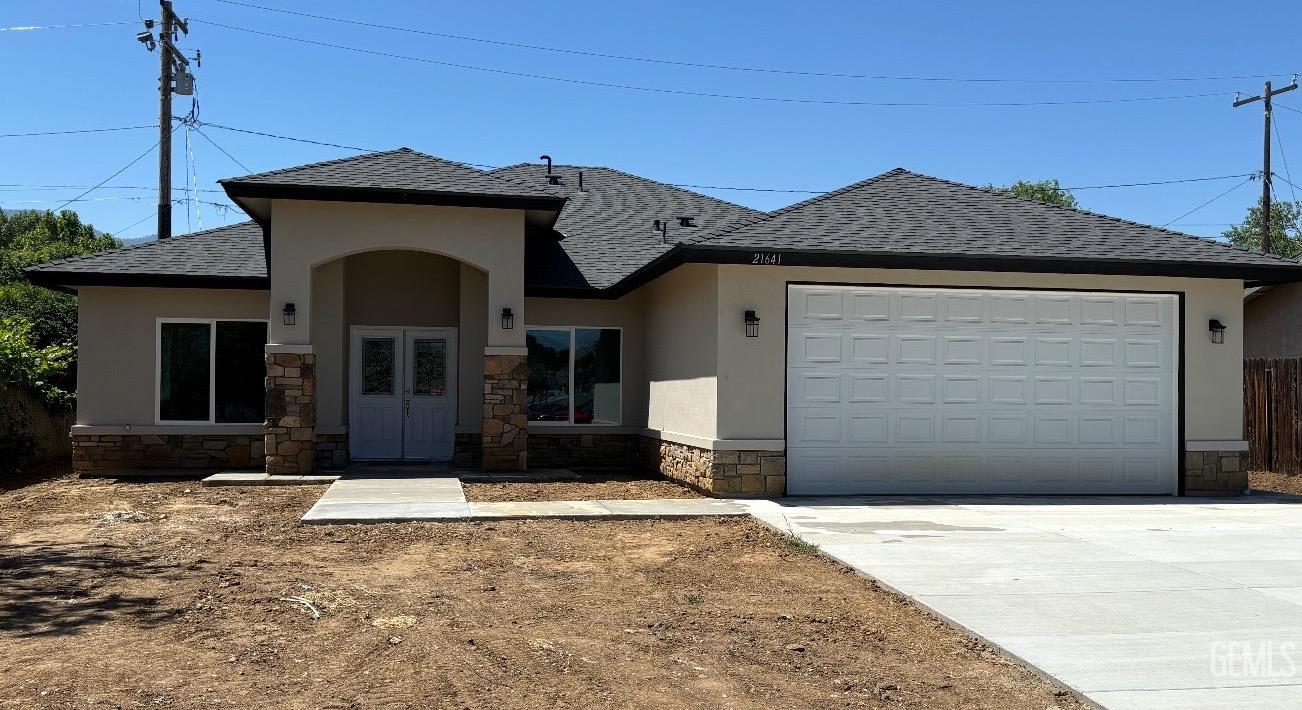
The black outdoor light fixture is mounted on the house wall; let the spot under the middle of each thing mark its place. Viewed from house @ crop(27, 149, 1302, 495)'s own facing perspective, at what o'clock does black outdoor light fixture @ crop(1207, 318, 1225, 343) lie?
The black outdoor light fixture is roughly at 9 o'clock from the house.

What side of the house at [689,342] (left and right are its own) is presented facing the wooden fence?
left

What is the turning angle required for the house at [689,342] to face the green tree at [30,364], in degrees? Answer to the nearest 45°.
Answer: approximately 90° to its right

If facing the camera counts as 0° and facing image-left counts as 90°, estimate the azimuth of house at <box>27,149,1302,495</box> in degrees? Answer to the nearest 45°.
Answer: approximately 0°

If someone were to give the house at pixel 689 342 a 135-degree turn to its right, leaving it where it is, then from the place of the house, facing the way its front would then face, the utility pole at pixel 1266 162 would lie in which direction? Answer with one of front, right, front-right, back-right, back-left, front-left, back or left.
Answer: right

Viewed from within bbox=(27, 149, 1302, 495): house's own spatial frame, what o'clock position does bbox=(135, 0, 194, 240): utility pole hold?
The utility pole is roughly at 4 o'clock from the house.

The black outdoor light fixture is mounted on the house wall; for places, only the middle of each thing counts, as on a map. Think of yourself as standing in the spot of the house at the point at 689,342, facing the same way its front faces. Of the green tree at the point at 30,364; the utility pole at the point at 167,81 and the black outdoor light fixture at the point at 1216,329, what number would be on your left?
1

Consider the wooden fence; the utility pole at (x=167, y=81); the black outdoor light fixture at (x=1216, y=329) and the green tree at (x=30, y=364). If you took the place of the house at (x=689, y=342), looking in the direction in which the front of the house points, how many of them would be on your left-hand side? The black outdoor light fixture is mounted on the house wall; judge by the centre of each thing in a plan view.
2
